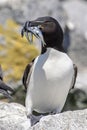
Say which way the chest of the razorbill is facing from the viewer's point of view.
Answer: toward the camera

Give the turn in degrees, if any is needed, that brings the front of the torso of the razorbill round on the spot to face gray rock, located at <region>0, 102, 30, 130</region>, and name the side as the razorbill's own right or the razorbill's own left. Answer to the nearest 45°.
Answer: approximately 45° to the razorbill's own right
